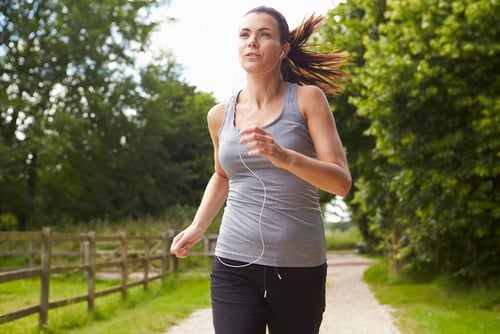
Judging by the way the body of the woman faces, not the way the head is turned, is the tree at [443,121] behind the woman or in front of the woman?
behind

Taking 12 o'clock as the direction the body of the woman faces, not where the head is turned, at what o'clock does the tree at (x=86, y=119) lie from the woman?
The tree is roughly at 4 o'clock from the woman.

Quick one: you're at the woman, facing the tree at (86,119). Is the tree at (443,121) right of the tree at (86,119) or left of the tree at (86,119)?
right

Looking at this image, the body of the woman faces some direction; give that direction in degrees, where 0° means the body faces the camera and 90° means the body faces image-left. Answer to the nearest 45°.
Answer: approximately 45°

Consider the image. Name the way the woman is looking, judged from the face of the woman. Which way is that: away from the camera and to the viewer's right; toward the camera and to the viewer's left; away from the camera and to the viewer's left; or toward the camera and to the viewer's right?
toward the camera and to the viewer's left
